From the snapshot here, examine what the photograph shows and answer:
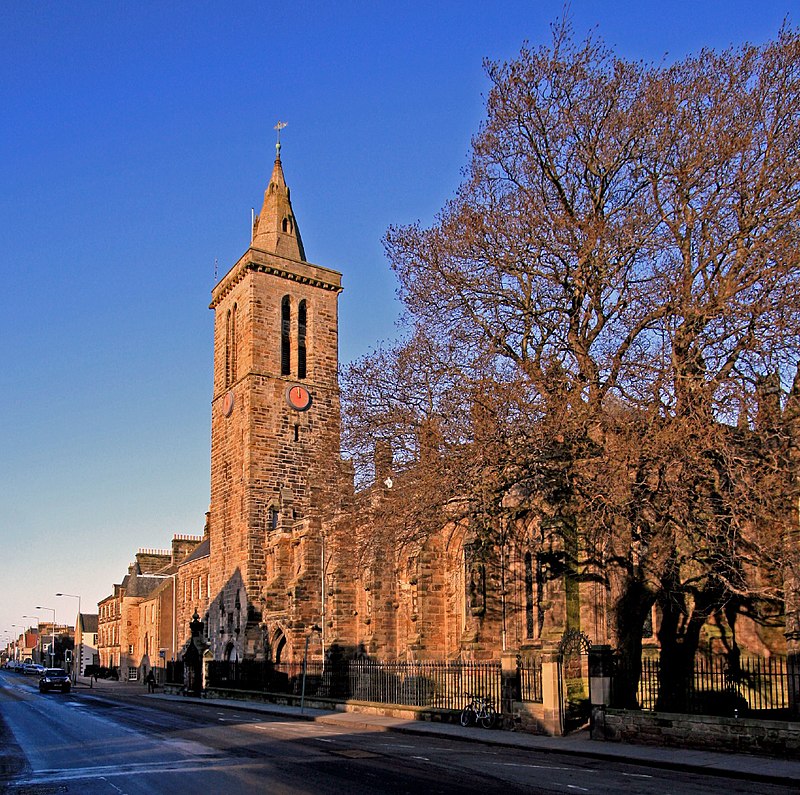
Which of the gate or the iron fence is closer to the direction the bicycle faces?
the iron fence

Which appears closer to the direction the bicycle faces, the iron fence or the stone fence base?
the iron fence

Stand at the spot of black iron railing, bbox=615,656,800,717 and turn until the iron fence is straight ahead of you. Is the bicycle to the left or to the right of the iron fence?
left

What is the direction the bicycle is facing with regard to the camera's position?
facing away from the viewer and to the left of the viewer

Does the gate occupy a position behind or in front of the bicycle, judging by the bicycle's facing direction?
behind
